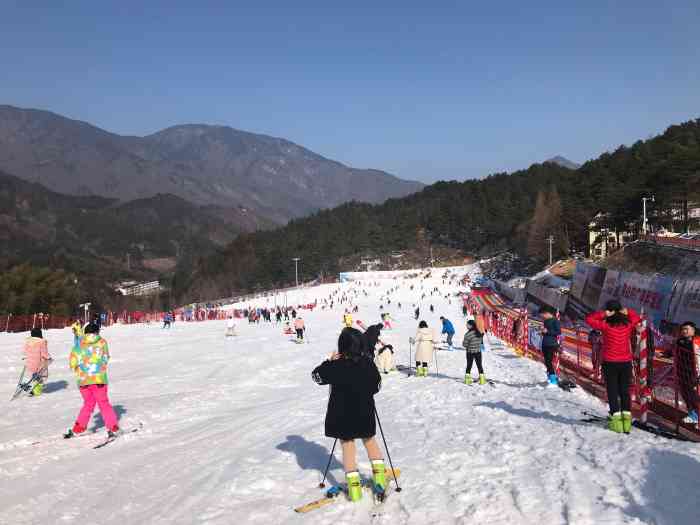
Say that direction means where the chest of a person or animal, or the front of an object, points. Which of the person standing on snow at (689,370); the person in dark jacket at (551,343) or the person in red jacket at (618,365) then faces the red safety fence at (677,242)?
the person in red jacket

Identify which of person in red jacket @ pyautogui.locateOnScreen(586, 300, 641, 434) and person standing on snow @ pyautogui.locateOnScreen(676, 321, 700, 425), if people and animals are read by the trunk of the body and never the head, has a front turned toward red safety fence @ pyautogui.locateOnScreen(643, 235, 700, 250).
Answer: the person in red jacket

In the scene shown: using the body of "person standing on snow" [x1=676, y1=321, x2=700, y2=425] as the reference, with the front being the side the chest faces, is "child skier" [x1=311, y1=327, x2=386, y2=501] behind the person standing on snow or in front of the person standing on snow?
in front

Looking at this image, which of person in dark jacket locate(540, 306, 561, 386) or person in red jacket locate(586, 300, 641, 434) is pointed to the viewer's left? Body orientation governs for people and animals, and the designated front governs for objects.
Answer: the person in dark jacket

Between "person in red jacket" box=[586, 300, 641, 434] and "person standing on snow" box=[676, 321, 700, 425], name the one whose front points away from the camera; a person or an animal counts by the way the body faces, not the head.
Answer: the person in red jacket

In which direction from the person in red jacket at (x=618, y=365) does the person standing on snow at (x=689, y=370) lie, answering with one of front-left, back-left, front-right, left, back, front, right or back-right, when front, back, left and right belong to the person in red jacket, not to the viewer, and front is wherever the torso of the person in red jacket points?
front-right

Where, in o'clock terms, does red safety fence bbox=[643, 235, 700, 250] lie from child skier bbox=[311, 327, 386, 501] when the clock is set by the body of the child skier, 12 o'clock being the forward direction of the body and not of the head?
The red safety fence is roughly at 1 o'clock from the child skier.

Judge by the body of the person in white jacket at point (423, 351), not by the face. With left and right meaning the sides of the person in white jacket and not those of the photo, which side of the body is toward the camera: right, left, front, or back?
back

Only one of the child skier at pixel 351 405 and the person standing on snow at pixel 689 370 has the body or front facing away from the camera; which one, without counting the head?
the child skier

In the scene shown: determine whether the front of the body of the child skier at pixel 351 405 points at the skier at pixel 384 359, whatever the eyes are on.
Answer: yes

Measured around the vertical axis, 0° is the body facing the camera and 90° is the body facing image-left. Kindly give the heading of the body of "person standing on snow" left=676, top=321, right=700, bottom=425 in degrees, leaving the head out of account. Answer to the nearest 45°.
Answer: approximately 45°

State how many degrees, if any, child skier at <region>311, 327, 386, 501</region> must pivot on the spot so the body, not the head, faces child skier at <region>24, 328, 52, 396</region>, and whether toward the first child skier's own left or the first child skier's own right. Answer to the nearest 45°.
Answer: approximately 45° to the first child skier's own left

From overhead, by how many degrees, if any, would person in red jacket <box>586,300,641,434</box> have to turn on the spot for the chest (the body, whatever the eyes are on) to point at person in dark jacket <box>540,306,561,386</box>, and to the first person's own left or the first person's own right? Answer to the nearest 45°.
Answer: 0° — they already face them

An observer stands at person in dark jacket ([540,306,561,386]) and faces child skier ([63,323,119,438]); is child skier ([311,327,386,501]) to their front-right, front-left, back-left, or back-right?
front-left

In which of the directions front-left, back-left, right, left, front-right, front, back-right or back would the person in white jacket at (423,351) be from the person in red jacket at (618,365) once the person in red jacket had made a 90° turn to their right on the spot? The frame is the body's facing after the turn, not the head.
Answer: back-left

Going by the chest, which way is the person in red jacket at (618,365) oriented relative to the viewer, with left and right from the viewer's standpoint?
facing away from the viewer

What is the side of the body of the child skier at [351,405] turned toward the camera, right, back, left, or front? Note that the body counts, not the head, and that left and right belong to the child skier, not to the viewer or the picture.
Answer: back
